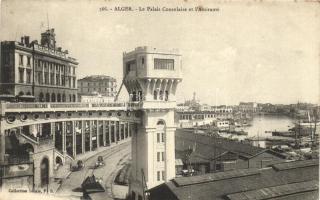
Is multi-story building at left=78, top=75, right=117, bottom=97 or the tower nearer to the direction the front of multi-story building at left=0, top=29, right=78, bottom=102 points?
the tower

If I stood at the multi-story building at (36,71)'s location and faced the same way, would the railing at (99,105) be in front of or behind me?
in front

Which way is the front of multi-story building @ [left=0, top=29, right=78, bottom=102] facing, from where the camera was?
facing the viewer and to the right of the viewer

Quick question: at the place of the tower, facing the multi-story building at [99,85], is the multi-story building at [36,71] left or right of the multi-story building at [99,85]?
left

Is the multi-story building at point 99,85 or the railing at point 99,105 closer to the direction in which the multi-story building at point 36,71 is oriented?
the railing

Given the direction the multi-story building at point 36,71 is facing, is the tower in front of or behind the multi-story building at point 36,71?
in front

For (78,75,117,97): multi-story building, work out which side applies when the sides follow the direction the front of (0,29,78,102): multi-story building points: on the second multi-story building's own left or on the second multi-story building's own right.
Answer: on the second multi-story building's own left
